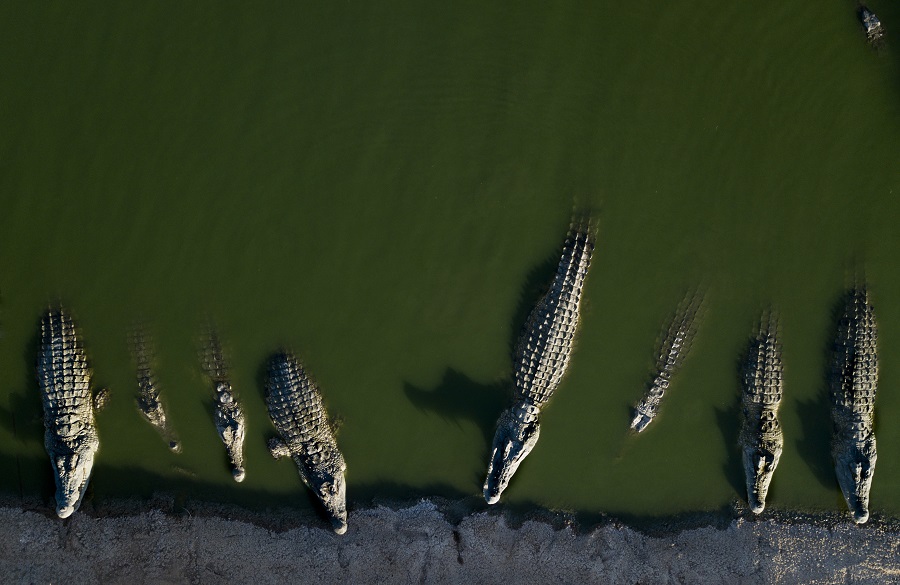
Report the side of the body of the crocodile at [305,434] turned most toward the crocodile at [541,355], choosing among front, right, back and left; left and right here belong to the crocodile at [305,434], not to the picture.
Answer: left

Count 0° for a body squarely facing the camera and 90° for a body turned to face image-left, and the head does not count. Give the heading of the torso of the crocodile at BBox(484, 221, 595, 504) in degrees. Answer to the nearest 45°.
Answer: approximately 0°

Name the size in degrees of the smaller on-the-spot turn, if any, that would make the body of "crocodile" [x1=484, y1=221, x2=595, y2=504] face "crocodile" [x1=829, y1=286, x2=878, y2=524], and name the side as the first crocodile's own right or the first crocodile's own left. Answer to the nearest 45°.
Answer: approximately 90° to the first crocodile's own left

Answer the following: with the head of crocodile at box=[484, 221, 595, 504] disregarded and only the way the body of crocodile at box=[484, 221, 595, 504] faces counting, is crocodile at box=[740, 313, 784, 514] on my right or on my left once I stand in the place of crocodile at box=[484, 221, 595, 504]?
on my left

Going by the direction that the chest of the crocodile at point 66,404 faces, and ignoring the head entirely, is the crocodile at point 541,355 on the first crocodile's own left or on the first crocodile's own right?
on the first crocodile's own left

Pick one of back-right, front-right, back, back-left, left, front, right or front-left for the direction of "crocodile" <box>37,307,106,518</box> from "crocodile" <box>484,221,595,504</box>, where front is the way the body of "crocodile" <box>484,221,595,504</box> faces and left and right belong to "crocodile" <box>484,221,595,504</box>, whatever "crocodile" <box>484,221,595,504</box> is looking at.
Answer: right

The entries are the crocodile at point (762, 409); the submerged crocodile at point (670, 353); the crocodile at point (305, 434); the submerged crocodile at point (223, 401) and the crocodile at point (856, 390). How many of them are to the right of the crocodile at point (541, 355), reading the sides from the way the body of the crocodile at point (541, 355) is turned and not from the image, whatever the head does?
2

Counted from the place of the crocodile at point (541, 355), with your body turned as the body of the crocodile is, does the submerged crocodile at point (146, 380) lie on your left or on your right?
on your right
